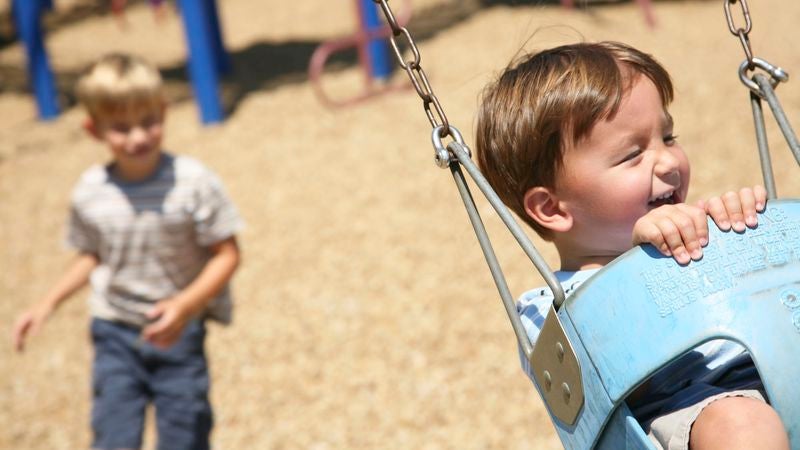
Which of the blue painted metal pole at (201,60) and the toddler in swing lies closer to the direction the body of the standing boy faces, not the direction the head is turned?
the toddler in swing

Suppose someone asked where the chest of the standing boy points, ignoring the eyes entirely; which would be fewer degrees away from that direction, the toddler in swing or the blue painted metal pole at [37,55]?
the toddler in swing

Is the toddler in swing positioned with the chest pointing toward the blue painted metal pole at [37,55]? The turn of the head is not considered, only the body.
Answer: no

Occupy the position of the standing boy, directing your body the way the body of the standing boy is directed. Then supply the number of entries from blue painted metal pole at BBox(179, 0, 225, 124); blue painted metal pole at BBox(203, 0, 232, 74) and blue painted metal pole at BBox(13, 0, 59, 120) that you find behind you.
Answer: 3

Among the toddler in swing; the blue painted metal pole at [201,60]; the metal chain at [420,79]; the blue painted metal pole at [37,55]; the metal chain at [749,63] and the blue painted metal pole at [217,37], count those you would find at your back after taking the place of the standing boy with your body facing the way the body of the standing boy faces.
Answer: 3

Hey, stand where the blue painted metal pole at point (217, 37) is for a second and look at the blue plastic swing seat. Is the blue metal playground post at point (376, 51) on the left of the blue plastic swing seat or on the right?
left

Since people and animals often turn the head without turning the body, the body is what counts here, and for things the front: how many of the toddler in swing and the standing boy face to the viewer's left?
0

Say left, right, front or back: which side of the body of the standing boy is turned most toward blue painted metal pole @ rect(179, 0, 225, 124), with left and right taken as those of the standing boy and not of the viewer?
back

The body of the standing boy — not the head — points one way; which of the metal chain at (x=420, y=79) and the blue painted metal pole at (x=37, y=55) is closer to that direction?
the metal chain

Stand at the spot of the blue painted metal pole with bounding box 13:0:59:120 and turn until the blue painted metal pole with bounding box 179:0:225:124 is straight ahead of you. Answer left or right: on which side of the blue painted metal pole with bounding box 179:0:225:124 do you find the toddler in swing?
right

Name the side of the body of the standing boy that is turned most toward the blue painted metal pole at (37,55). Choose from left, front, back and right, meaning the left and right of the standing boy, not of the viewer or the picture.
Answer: back

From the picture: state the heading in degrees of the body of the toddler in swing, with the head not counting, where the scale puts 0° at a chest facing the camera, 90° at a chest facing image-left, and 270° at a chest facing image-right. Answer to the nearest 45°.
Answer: approximately 315°

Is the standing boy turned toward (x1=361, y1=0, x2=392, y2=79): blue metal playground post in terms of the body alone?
no

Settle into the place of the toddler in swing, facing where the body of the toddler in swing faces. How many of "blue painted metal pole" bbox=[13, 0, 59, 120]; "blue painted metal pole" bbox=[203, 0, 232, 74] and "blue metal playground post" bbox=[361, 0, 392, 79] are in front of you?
0

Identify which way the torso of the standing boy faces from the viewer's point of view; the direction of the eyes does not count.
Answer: toward the camera
